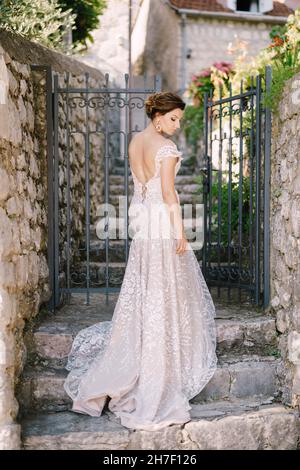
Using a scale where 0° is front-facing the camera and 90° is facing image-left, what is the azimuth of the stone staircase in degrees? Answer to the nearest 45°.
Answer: approximately 0°

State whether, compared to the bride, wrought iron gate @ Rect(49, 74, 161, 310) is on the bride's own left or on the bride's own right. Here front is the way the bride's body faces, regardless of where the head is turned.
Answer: on the bride's own left

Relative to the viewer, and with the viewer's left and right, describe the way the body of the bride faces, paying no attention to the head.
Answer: facing away from the viewer and to the right of the viewer

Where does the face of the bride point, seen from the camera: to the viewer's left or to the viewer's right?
to the viewer's right

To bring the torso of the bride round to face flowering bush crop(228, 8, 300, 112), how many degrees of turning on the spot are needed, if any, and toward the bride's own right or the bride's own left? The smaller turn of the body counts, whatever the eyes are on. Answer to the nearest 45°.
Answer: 0° — they already face it
